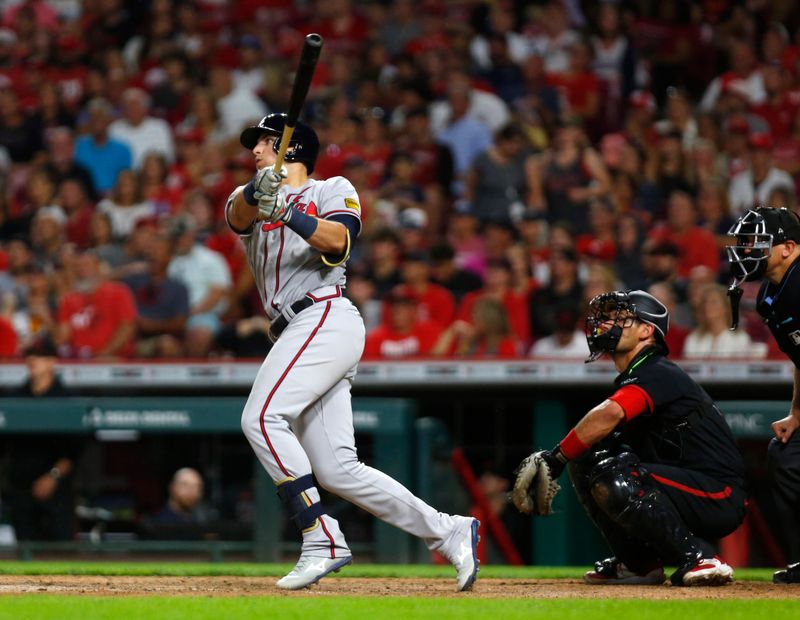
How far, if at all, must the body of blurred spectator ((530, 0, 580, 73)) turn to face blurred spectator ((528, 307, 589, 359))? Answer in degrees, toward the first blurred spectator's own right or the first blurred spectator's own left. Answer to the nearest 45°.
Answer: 0° — they already face them

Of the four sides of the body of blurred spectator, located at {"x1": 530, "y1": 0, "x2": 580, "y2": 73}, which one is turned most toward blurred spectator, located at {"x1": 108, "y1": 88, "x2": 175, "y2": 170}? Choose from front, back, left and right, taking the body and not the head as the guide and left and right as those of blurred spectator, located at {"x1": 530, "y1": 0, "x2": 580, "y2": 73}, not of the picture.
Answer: right

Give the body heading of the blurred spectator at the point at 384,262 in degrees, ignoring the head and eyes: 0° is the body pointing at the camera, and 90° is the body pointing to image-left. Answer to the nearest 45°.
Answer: approximately 0°

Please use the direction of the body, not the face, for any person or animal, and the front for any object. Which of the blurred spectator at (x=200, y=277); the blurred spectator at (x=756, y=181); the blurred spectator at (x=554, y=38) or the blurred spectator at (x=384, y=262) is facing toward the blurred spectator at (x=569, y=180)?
the blurred spectator at (x=554, y=38)

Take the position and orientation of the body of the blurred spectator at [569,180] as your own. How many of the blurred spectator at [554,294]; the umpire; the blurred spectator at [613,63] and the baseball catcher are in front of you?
3

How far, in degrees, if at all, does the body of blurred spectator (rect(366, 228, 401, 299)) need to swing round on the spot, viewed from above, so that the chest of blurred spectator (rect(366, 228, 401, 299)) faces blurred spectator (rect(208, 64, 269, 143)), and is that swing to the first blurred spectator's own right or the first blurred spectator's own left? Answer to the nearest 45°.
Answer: approximately 135° to the first blurred spectator's own right

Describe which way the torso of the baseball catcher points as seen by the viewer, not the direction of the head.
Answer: to the viewer's left

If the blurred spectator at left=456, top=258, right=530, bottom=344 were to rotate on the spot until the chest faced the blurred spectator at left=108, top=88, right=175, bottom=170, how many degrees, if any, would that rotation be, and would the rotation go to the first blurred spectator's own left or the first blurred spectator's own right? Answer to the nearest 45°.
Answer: approximately 135° to the first blurred spectator's own right

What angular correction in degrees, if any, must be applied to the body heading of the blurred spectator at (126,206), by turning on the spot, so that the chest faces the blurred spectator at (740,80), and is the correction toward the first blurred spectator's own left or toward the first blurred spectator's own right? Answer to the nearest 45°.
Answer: approximately 90° to the first blurred spectator's own left
